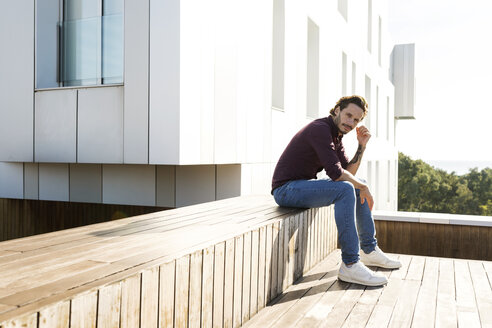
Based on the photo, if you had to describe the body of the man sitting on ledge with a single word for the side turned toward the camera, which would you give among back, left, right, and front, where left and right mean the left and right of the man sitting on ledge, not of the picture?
right
